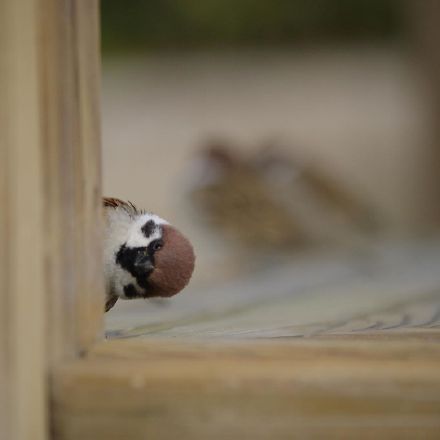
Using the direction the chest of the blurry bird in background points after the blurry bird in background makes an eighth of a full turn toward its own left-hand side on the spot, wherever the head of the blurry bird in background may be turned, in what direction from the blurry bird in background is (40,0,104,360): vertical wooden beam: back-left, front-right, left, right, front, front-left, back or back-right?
front-left

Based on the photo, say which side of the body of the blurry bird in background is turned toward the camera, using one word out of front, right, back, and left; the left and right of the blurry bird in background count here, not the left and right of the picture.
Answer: left

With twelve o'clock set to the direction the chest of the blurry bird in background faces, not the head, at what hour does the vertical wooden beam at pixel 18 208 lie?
The vertical wooden beam is roughly at 9 o'clock from the blurry bird in background.

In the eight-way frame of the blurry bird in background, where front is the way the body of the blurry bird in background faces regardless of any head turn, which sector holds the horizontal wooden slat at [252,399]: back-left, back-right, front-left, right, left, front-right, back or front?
left

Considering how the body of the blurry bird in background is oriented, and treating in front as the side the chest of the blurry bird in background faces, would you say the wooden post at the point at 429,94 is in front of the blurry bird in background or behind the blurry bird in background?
behind
